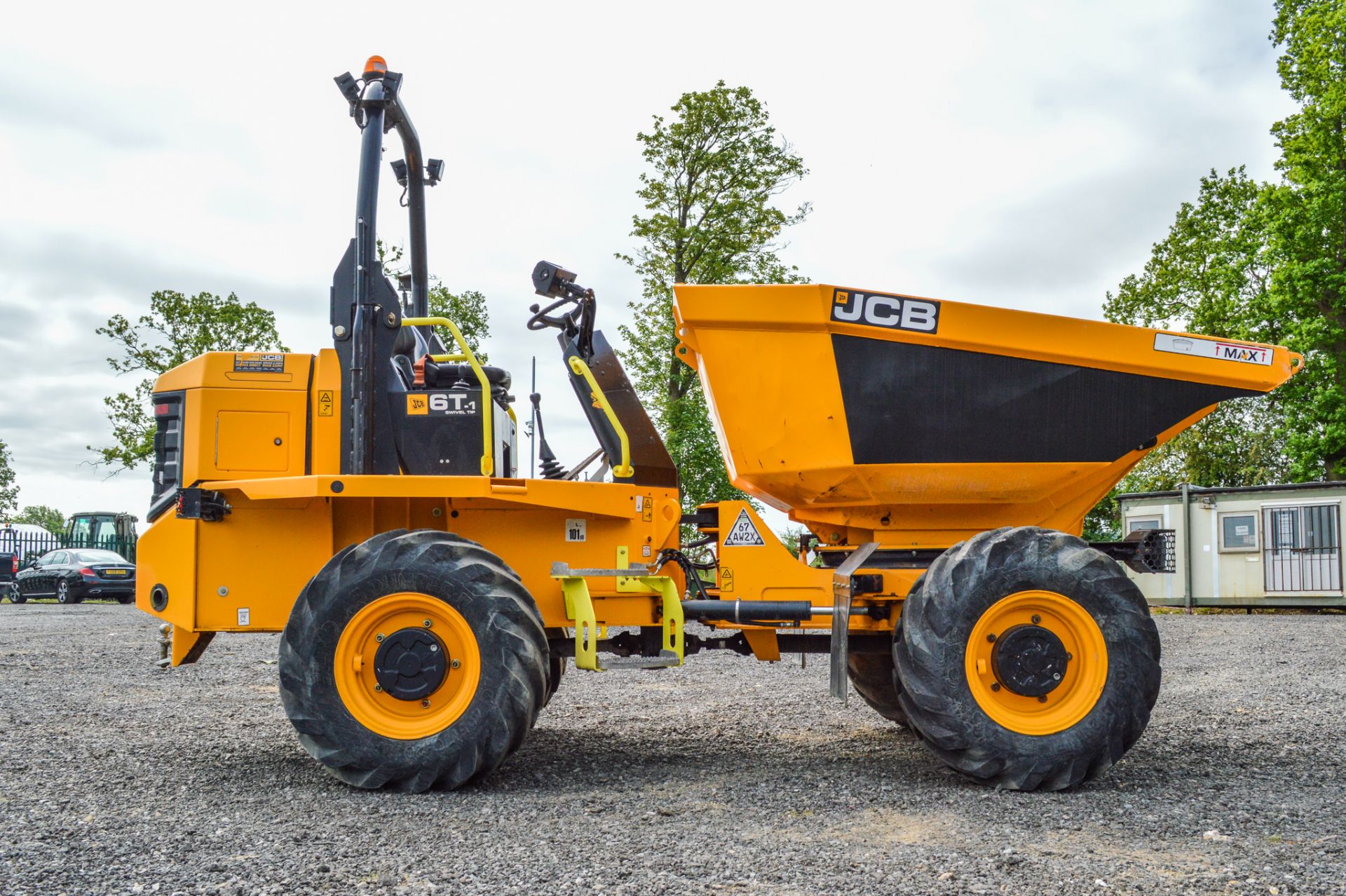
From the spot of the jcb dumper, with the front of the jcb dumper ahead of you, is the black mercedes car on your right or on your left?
on your left

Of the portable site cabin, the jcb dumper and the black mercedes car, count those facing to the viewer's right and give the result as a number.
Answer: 1

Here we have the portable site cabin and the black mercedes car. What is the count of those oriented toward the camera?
1

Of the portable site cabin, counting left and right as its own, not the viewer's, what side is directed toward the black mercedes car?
right

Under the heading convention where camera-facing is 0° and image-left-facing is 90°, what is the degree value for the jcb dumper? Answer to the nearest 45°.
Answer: approximately 270°

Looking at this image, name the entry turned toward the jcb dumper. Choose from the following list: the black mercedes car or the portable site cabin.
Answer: the portable site cabin

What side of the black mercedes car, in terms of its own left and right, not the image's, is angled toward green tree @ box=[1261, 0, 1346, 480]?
back

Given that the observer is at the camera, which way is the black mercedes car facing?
facing away from the viewer and to the left of the viewer

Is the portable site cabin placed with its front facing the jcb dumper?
yes

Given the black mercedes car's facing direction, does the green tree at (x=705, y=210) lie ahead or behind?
behind

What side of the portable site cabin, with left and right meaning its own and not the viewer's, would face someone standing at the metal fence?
right

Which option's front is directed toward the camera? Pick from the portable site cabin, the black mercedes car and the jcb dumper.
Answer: the portable site cabin

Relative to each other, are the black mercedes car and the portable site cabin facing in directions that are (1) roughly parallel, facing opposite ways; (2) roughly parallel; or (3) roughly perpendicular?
roughly perpendicular

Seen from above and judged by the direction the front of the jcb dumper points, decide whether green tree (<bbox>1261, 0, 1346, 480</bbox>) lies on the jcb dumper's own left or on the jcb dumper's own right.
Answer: on the jcb dumper's own left

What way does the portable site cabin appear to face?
toward the camera

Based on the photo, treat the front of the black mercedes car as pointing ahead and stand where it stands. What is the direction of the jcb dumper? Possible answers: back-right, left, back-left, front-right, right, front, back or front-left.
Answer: back-left

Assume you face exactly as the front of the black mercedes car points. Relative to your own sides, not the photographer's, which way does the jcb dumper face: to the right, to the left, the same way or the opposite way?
the opposite way
